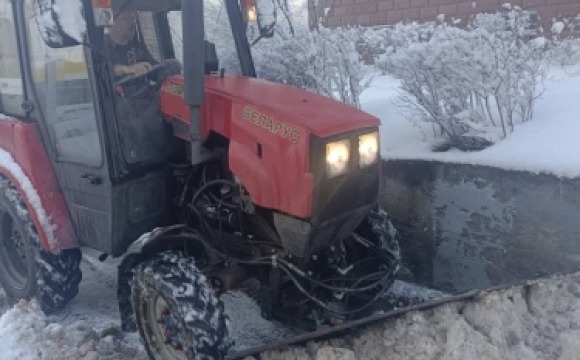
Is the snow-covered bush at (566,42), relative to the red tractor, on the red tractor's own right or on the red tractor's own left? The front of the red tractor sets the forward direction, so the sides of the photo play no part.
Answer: on the red tractor's own left

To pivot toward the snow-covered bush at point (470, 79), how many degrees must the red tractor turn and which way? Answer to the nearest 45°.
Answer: approximately 90° to its left

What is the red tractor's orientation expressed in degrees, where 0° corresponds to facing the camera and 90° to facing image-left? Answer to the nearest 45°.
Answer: approximately 315°

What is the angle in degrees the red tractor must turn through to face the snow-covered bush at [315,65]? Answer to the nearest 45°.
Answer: approximately 90° to its left

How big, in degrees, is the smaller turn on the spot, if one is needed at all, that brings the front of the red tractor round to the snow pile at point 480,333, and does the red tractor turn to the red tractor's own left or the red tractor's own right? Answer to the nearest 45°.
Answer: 0° — it already faces it
